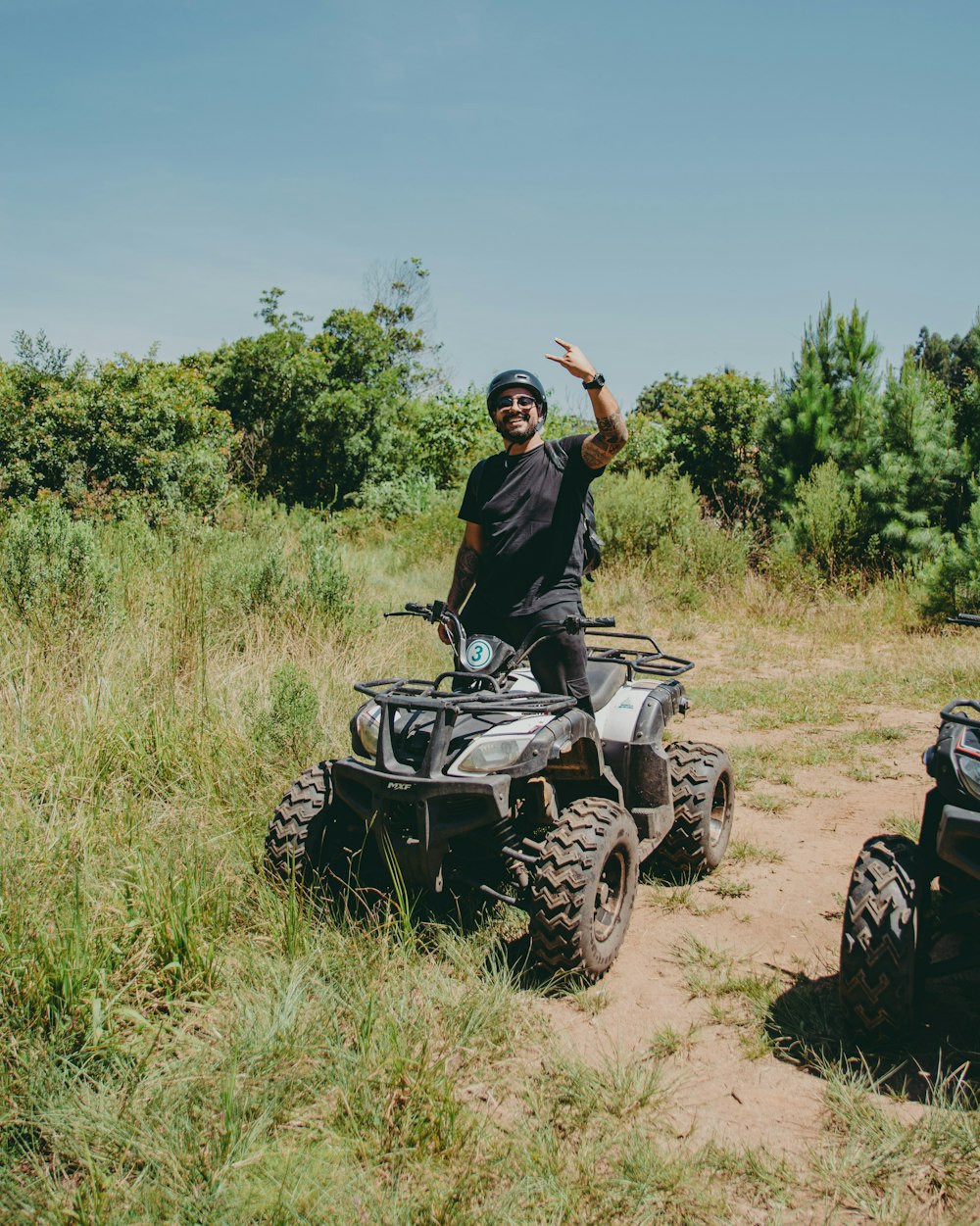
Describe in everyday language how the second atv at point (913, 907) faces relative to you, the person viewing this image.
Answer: facing the viewer

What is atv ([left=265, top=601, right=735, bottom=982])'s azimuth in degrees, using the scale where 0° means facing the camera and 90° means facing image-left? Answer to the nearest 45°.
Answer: approximately 45°

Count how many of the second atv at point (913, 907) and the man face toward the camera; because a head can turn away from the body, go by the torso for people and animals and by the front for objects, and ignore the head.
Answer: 2

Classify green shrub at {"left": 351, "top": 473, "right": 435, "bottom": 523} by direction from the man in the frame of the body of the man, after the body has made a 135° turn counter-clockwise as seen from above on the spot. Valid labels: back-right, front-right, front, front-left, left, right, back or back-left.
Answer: front-left

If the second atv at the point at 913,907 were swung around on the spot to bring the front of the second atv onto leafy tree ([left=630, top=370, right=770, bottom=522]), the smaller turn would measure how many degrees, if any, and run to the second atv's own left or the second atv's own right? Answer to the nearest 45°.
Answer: approximately 180°

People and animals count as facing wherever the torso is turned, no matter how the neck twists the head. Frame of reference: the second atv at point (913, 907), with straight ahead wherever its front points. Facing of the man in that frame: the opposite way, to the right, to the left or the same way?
the same way

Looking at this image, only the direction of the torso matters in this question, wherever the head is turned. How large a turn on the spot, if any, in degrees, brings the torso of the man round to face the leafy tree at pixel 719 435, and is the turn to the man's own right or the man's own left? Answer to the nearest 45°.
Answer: approximately 180°

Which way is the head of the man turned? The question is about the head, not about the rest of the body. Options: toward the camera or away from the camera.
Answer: toward the camera

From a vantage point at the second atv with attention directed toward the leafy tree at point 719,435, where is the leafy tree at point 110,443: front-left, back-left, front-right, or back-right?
front-left

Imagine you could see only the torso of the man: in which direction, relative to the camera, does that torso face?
toward the camera

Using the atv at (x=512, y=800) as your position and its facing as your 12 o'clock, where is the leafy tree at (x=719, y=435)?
The leafy tree is roughly at 5 o'clock from the atv.

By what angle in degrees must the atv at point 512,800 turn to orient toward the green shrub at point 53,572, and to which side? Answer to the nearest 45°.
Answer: approximately 90° to its right
